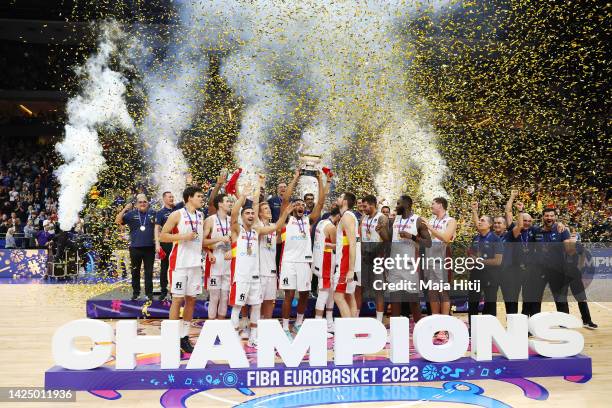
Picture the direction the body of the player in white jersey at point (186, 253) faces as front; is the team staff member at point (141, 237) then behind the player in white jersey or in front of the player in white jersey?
behind

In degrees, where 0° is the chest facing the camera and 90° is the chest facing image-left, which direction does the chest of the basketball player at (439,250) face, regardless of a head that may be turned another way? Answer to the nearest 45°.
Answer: approximately 45°

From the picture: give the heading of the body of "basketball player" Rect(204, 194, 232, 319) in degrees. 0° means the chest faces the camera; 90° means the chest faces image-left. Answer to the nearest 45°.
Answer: approximately 315°

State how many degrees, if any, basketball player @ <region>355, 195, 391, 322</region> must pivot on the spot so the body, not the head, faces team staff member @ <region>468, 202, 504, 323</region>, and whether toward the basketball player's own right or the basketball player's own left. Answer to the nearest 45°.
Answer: approximately 135° to the basketball player's own left
